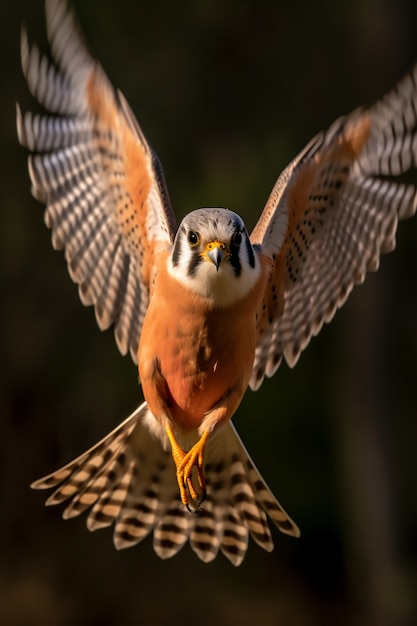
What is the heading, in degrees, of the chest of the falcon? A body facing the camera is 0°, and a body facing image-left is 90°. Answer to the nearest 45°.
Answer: approximately 0°
